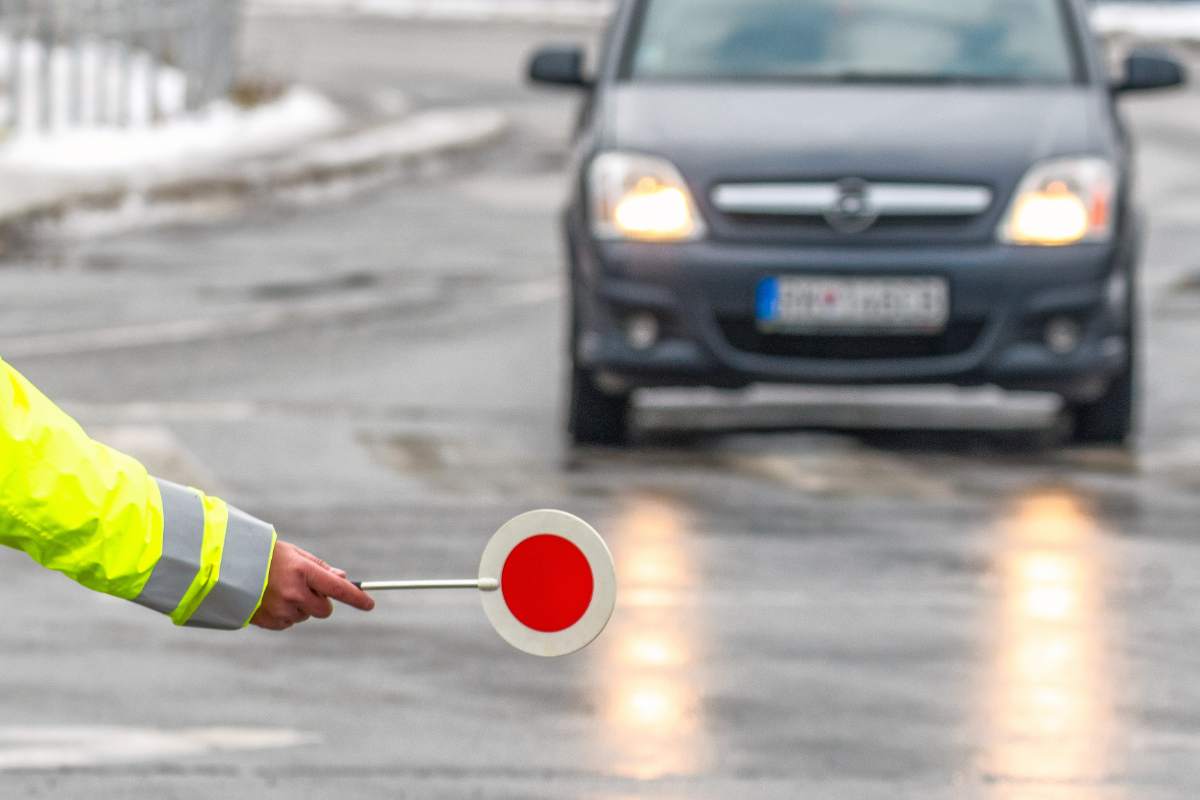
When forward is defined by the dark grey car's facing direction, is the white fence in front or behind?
behind

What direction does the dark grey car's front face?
toward the camera
